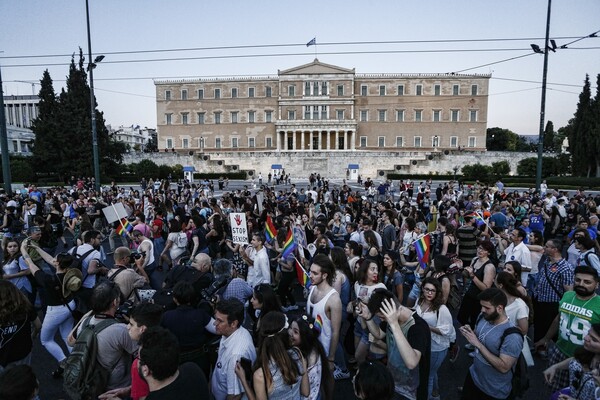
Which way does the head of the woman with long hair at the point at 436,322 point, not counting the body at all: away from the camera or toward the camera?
toward the camera

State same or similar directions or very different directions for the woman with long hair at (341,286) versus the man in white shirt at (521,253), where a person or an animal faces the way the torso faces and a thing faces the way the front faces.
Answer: same or similar directions

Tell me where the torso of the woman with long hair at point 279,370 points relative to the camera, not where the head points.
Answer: away from the camera

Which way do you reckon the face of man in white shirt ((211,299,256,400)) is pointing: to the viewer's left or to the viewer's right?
to the viewer's left

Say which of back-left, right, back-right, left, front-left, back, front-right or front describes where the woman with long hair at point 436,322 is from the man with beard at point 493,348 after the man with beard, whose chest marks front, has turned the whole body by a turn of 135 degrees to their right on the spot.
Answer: front-left

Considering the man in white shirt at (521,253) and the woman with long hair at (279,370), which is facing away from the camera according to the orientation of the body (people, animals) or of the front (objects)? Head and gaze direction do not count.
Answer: the woman with long hair

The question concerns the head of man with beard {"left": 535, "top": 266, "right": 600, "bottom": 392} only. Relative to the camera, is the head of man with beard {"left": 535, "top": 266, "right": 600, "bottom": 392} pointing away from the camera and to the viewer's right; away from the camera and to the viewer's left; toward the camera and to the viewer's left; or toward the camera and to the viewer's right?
toward the camera and to the viewer's left

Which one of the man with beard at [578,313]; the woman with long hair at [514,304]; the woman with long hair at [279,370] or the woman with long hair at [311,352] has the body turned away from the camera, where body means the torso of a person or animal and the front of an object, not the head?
the woman with long hair at [279,370]
